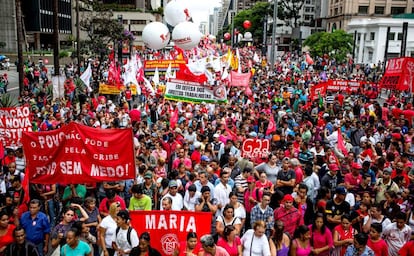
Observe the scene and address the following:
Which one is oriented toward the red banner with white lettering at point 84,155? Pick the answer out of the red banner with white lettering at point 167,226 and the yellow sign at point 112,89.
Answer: the yellow sign

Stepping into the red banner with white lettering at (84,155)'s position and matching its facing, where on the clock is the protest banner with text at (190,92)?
The protest banner with text is roughly at 7 o'clock from the red banner with white lettering.

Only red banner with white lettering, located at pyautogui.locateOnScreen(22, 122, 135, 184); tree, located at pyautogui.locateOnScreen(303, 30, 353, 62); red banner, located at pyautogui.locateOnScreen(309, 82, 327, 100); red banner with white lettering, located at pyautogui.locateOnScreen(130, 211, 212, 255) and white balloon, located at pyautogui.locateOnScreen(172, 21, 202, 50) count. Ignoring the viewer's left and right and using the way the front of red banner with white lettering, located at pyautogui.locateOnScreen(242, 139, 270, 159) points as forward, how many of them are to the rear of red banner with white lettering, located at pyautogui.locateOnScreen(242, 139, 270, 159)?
3

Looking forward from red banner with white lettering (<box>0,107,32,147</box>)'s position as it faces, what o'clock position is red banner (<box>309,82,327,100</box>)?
The red banner is roughly at 8 o'clock from the red banner with white lettering.

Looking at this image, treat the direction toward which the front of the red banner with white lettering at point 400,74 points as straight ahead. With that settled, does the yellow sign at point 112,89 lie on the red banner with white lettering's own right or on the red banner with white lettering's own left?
on the red banner with white lettering's own right

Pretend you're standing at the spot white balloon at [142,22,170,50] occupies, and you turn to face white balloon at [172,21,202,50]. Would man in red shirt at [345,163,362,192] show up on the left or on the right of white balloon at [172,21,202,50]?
right

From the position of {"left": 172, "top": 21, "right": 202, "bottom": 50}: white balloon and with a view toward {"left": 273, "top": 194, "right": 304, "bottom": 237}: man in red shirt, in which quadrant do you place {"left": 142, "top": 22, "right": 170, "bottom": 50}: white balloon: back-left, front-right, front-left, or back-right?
back-right

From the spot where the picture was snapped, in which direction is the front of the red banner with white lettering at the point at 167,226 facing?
facing the viewer

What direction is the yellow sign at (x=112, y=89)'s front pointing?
toward the camera

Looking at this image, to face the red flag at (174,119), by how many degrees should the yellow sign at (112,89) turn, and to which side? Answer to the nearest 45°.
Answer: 0° — it already faces it

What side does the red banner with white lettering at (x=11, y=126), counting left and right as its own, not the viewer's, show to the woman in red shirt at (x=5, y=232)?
front

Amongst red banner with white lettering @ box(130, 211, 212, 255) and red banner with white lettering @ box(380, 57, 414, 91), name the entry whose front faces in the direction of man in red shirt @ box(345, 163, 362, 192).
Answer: red banner with white lettering @ box(380, 57, 414, 91)

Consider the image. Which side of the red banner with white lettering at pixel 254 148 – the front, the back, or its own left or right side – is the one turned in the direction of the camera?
front

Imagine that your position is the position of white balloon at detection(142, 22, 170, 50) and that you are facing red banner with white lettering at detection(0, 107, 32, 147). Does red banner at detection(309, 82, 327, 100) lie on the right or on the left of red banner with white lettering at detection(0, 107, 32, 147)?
left

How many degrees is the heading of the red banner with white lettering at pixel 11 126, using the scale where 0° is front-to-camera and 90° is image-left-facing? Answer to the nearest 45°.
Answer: approximately 0°
